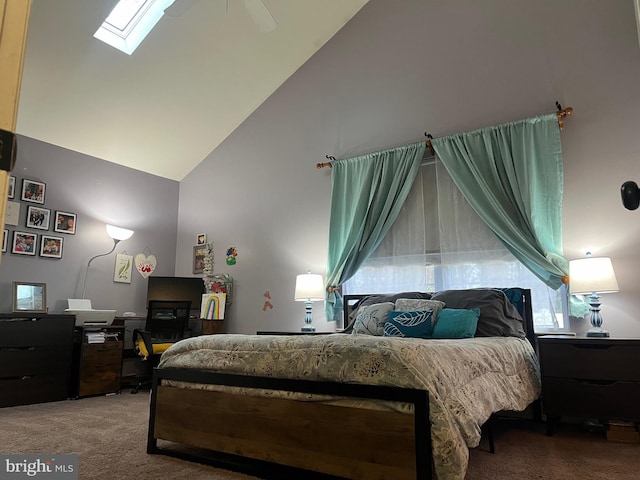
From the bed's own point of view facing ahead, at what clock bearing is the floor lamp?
The floor lamp is roughly at 3 o'clock from the bed.

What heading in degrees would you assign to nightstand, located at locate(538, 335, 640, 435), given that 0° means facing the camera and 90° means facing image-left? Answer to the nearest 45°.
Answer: approximately 0°

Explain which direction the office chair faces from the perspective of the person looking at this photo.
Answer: facing away from the viewer and to the left of the viewer

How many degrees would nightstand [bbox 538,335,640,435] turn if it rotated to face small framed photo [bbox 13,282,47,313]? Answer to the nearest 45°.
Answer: approximately 90° to its right

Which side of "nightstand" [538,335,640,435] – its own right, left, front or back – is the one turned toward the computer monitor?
right

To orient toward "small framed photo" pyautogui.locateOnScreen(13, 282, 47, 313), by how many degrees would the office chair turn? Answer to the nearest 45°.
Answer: approximately 45° to its left

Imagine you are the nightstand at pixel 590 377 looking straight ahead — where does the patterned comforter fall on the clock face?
The patterned comforter is roughly at 1 o'clock from the nightstand.

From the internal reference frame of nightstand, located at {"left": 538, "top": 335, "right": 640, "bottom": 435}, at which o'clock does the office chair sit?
The office chair is roughly at 3 o'clock from the nightstand.

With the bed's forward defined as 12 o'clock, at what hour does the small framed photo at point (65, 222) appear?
The small framed photo is roughly at 3 o'clock from the bed.

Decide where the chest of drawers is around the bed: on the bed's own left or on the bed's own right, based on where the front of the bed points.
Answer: on the bed's own right
